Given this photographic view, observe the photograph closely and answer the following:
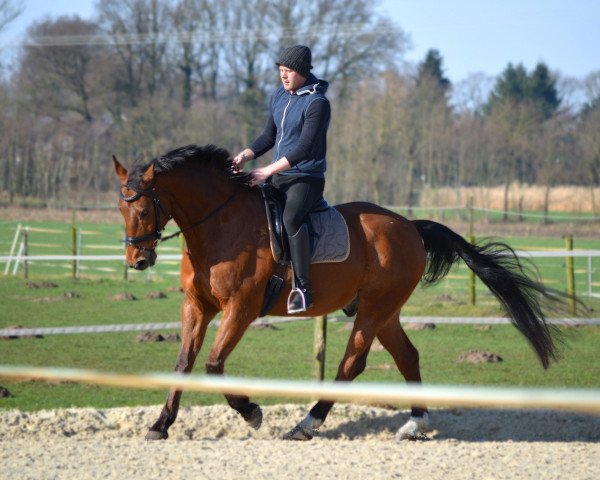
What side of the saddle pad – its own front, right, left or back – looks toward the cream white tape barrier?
left

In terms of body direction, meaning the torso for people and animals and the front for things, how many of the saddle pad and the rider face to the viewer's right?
0

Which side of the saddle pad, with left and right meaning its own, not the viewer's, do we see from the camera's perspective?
left

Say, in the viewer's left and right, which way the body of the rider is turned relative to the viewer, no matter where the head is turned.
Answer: facing the viewer and to the left of the viewer

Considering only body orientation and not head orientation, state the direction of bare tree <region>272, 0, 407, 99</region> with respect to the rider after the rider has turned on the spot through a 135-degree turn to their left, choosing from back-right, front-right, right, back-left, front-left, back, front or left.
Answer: left

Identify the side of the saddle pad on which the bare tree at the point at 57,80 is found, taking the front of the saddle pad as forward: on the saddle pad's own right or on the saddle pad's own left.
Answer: on the saddle pad's own right

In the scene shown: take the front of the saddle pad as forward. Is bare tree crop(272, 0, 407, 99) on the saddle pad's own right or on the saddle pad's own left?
on the saddle pad's own right

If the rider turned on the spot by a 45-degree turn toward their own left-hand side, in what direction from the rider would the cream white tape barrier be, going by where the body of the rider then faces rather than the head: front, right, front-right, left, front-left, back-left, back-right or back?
front

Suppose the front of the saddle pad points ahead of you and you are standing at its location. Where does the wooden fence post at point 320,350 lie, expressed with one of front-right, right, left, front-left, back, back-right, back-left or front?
right
